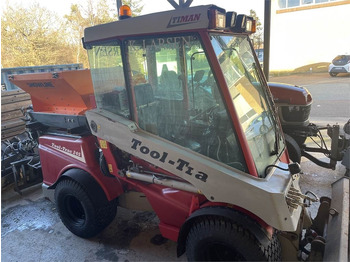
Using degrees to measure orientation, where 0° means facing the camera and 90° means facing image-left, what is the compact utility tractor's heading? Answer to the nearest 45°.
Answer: approximately 315°

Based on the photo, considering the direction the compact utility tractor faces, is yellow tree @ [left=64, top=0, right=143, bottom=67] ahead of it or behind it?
behind

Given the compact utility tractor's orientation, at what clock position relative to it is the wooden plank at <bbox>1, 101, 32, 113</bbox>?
The wooden plank is roughly at 6 o'clock from the compact utility tractor.

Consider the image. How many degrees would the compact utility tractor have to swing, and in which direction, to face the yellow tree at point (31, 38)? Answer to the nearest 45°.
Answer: approximately 180°

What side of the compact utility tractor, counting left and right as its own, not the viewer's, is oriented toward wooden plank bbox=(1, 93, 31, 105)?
back

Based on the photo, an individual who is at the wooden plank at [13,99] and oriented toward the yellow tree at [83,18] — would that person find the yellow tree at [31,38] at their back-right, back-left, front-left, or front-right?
front-left
